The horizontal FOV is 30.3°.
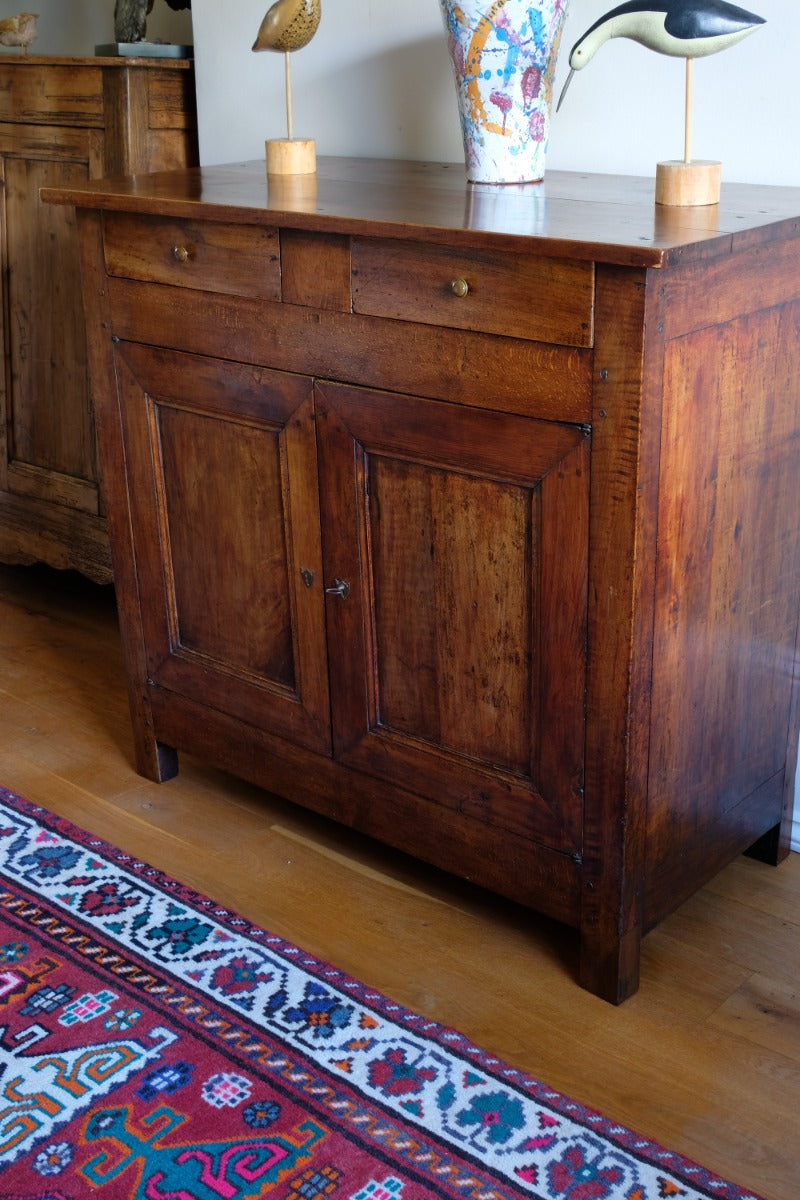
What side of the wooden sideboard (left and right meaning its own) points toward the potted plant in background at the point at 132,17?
right

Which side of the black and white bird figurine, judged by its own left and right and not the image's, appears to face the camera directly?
left

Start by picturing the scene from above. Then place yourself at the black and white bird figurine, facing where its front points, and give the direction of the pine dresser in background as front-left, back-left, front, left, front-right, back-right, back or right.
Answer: front-right

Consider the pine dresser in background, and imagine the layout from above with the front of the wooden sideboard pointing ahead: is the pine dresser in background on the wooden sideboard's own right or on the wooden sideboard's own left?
on the wooden sideboard's own right

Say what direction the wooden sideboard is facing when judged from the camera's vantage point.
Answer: facing the viewer and to the left of the viewer
